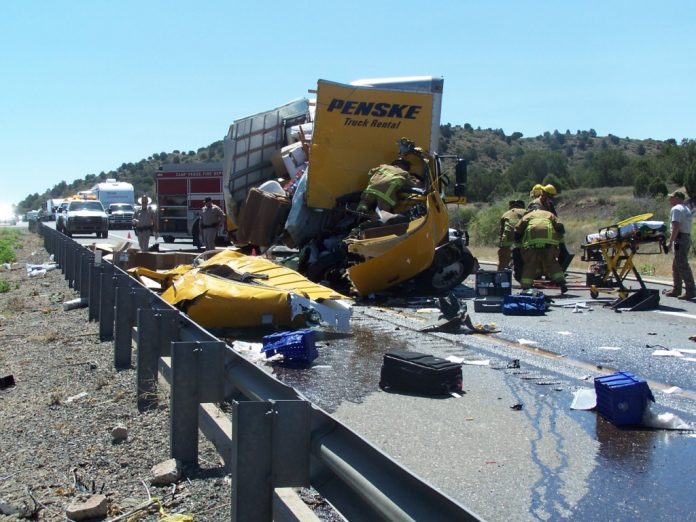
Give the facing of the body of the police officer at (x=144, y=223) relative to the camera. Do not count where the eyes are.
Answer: toward the camera

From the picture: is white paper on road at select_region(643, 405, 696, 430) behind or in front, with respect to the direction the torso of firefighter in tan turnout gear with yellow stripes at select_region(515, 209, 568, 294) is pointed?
behind

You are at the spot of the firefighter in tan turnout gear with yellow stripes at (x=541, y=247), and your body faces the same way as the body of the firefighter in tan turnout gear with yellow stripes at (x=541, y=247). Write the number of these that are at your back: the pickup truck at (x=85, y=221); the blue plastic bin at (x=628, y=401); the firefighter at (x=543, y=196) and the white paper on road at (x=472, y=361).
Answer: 2

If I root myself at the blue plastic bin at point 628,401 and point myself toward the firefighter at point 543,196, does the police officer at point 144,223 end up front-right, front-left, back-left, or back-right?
front-left

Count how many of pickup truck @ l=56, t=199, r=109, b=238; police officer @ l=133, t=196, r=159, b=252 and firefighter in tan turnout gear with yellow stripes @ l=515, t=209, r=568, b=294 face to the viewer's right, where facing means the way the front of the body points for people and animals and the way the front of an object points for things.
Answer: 0

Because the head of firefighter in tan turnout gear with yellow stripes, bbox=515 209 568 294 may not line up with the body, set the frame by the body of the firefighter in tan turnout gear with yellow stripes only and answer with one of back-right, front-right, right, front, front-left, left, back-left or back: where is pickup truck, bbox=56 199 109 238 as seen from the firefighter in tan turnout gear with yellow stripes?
front-left

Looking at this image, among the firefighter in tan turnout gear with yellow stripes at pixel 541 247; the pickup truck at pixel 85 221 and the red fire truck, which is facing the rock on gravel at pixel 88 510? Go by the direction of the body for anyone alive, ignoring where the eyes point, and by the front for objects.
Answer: the pickup truck

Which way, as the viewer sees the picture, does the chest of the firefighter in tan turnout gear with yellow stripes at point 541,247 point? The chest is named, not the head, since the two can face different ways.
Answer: away from the camera

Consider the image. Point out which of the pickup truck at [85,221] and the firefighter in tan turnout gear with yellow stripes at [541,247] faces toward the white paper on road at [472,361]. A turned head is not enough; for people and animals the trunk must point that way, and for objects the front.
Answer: the pickup truck

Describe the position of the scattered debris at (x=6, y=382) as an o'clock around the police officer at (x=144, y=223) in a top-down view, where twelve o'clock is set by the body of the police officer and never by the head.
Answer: The scattered debris is roughly at 12 o'clock from the police officer.

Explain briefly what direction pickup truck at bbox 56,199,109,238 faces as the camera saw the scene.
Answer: facing the viewer
